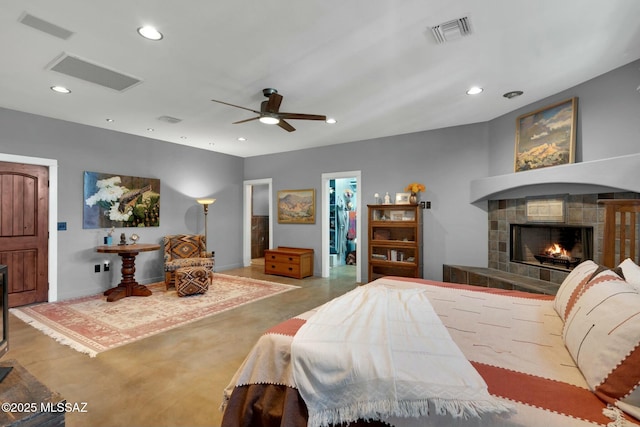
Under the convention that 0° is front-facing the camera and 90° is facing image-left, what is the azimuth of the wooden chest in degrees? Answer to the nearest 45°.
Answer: approximately 45°

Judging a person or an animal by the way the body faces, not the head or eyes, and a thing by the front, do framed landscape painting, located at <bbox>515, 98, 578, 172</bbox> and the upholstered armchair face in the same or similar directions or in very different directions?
very different directions

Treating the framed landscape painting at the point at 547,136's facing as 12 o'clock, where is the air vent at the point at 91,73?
The air vent is roughly at 12 o'clock from the framed landscape painting.

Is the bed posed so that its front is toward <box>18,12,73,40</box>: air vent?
yes

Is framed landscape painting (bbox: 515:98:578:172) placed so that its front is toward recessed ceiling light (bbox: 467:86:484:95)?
yes

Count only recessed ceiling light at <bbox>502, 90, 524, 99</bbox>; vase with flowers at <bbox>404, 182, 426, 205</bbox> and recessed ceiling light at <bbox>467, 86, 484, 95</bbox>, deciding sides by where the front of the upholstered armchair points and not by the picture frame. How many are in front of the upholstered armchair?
3

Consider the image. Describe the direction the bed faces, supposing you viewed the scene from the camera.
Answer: facing to the left of the viewer

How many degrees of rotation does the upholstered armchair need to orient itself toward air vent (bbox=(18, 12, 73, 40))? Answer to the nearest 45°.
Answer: approximately 45° to its right

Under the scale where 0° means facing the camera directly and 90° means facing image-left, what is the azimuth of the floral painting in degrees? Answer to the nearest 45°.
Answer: approximately 315°

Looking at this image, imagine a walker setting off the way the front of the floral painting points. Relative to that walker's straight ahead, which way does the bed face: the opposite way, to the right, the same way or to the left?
the opposite way
